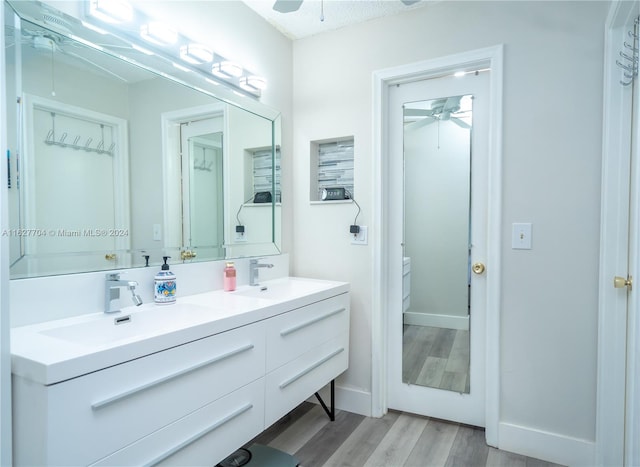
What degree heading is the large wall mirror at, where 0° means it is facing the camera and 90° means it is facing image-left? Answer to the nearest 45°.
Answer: approximately 315°

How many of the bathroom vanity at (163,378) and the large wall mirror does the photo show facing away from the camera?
0

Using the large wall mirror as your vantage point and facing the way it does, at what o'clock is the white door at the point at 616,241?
The white door is roughly at 11 o'clock from the large wall mirror.

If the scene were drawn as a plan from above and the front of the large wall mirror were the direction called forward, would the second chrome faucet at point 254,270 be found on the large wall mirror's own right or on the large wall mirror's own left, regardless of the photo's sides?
on the large wall mirror's own left

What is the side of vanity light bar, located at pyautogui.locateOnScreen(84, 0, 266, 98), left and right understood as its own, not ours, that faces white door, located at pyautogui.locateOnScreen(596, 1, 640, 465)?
front

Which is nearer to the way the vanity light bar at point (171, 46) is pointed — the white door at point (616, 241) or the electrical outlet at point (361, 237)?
the white door

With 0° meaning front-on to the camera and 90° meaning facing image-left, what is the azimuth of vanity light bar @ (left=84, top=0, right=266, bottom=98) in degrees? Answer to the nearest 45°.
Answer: approximately 315°

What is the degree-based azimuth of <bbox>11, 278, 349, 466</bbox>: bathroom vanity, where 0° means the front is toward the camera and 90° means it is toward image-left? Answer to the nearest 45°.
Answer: approximately 315°
